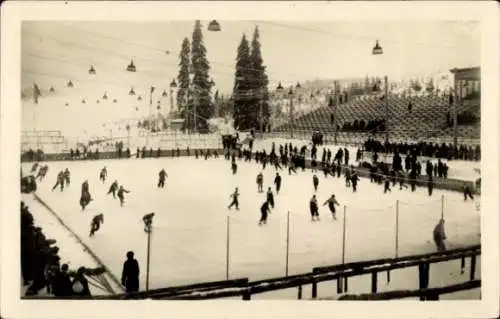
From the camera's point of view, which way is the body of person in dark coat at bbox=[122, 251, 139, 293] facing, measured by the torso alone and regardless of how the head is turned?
away from the camera
